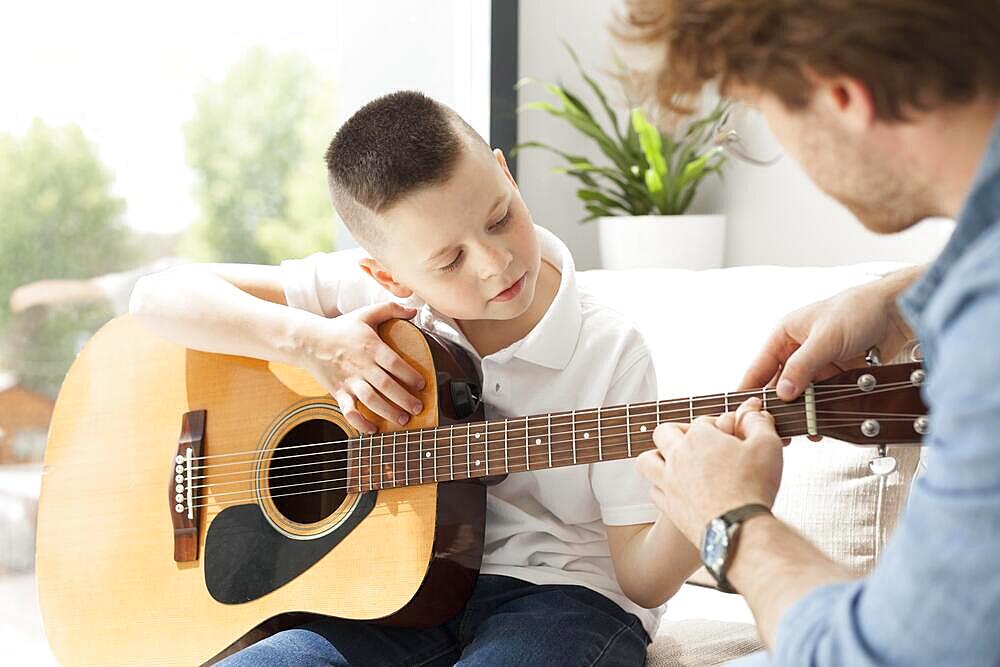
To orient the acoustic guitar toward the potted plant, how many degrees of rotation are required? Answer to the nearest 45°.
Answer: approximately 180°

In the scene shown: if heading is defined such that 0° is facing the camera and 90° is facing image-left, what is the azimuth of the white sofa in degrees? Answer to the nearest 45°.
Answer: approximately 0°

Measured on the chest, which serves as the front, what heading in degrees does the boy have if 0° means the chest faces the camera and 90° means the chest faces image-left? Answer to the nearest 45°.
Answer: approximately 0°

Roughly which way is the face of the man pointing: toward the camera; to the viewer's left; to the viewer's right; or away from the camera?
to the viewer's left
